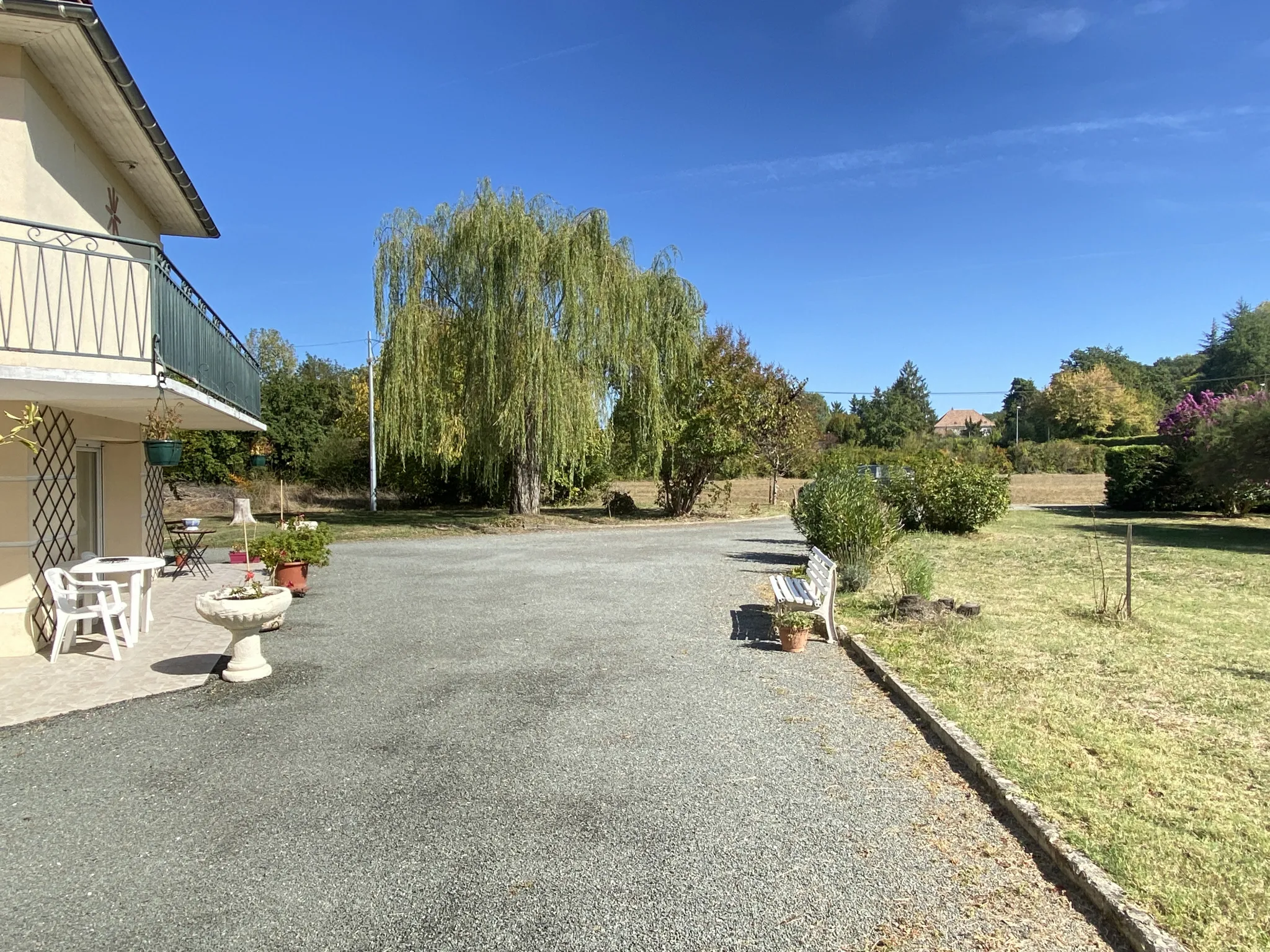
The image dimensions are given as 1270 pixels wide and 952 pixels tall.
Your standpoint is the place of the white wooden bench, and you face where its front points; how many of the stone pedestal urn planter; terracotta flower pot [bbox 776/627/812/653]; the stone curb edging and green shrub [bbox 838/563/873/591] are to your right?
1

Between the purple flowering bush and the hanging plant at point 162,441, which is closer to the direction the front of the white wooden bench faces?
the hanging plant

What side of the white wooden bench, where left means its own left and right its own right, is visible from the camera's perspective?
left

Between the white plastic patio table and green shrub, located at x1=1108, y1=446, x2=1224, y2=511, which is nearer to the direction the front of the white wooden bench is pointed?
the white plastic patio table

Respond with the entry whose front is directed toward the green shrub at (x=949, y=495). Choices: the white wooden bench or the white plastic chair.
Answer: the white plastic chair

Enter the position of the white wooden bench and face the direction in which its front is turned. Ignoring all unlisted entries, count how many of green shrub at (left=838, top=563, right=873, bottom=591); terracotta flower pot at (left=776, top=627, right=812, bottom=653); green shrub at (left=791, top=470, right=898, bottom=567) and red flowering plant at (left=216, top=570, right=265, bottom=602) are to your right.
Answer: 2

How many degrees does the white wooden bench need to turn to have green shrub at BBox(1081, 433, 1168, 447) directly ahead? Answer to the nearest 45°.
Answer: approximately 135° to its right

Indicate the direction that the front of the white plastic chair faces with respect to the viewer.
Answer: facing to the right of the viewer

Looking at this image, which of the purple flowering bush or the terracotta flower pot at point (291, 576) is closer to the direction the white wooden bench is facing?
the terracotta flower pot

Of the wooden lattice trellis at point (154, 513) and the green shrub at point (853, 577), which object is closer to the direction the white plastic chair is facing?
the green shrub

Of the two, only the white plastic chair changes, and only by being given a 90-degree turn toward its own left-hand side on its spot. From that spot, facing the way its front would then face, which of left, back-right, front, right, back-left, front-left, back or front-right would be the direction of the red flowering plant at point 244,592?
back-right

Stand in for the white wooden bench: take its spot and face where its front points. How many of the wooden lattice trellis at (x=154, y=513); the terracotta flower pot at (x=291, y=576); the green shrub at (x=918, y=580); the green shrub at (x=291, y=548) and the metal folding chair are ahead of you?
4
